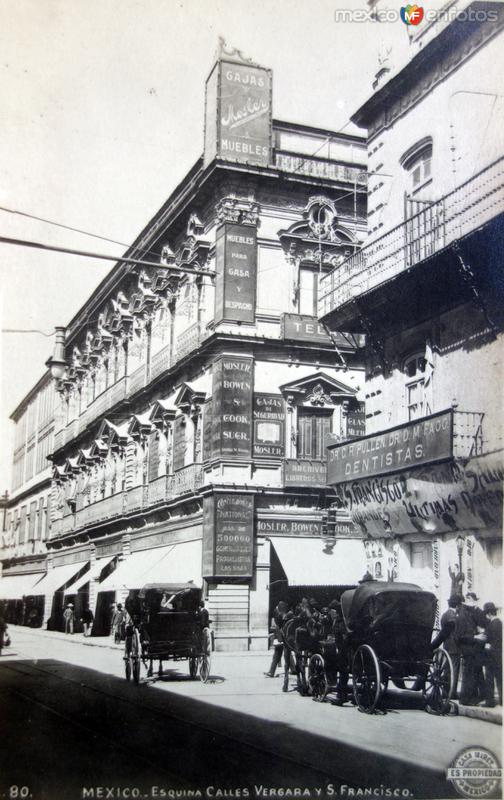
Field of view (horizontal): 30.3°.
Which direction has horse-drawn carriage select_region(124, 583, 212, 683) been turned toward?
away from the camera

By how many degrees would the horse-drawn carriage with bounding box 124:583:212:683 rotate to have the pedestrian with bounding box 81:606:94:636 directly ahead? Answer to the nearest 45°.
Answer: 0° — it already faces them

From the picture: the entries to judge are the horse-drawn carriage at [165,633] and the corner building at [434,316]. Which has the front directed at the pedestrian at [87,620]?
the horse-drawn carriage

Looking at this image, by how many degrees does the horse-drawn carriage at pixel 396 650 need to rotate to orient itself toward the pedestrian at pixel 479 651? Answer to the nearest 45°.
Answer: approximately 135° to its right

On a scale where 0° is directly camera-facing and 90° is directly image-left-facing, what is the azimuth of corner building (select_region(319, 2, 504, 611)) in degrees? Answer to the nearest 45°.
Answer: approximately 45°

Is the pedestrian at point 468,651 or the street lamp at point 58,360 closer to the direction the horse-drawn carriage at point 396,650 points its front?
the street lamp

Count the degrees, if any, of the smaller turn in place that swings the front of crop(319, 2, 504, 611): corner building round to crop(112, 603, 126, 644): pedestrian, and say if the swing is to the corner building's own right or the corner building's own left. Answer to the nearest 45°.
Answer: approximately 90° to the corner building's own right
